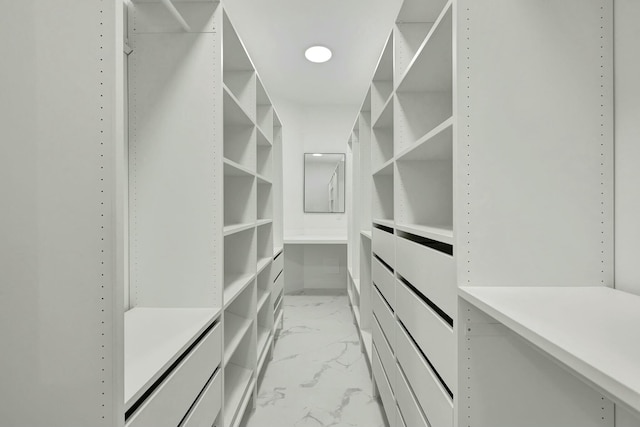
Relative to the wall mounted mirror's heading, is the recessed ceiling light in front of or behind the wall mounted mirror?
in front

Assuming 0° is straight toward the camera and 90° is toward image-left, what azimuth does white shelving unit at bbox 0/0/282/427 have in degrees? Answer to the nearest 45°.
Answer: approximately 270°

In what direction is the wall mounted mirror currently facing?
toward the camera

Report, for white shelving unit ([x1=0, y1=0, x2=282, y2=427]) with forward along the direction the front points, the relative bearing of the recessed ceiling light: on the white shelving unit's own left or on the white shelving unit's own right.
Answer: on the white shelving unit's own left

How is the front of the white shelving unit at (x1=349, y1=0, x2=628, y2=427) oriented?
to the viewer's left

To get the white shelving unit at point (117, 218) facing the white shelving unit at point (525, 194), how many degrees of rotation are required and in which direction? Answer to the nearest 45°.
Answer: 0° — it already faces it

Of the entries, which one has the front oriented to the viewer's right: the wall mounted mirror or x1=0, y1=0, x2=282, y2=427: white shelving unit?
the white shelving unit

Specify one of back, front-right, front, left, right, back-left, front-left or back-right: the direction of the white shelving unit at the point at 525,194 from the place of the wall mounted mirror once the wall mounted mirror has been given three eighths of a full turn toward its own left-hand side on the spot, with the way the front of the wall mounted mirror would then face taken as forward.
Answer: back-right

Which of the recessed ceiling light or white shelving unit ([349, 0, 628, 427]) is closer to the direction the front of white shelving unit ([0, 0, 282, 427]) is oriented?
the white shelving unit

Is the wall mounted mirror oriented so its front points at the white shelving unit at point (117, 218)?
yes
